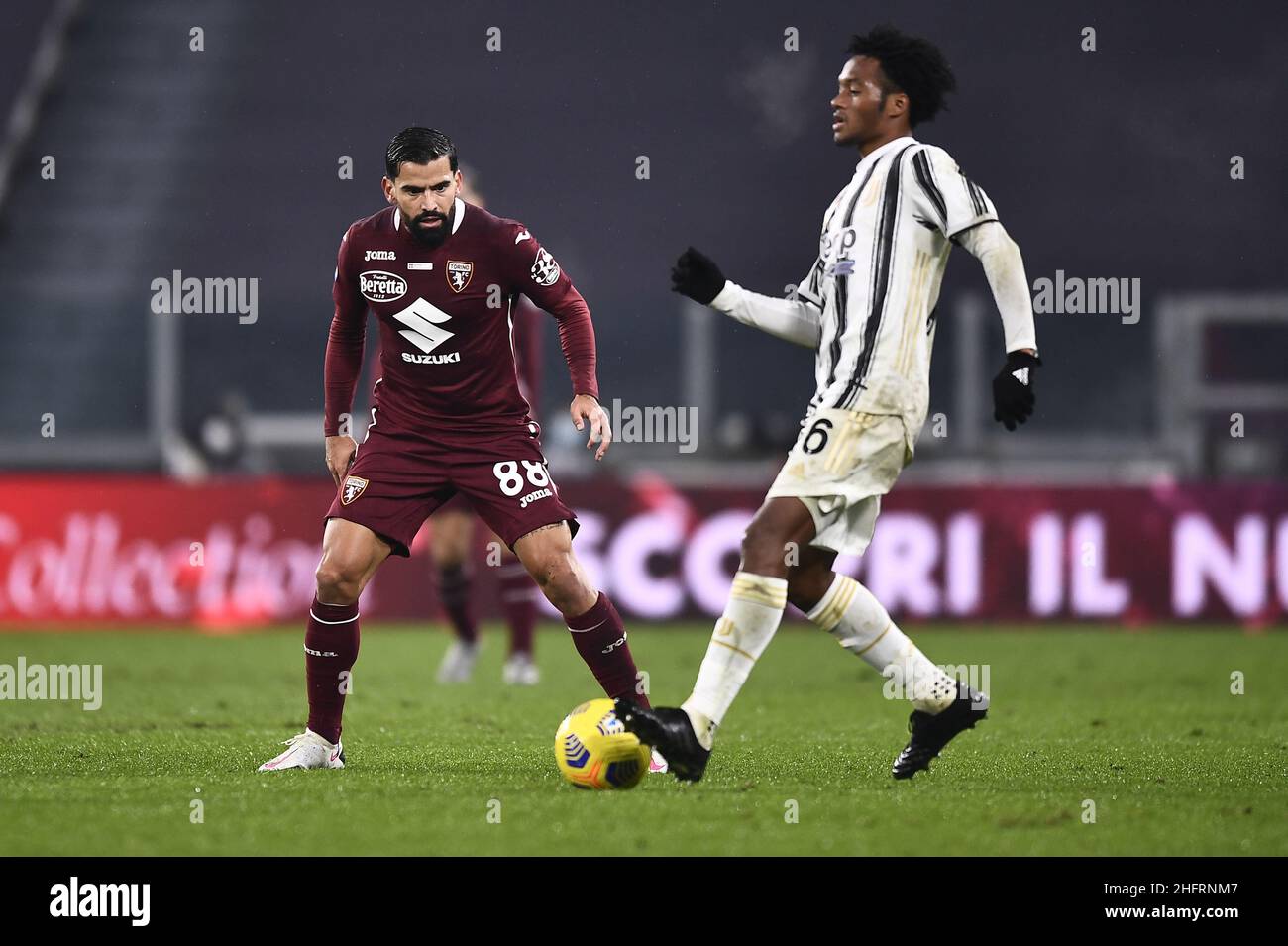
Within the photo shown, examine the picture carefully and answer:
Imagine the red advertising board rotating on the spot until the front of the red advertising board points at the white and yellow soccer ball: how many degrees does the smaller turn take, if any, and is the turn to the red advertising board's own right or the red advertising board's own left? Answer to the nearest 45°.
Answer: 0° — it already faces it

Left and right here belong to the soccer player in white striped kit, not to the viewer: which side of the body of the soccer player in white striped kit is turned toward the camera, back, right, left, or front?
left

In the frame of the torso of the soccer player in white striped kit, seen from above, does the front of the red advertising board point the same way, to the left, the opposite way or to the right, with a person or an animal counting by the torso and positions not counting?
to the left

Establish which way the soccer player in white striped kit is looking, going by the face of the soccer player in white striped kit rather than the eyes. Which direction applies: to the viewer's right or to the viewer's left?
to the viewer's left

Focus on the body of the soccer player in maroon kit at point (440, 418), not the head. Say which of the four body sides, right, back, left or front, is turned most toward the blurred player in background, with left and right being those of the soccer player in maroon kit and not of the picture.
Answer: back

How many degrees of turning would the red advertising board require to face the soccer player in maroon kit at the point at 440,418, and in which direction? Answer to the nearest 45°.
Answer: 0° — it already faces them
